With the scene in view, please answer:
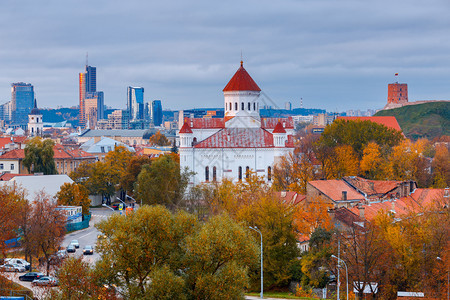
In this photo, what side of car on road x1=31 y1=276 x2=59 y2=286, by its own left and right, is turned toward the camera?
left
